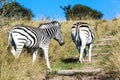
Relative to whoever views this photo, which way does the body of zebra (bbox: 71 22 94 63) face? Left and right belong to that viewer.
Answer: facing away from the viewer and to the right of the viewer

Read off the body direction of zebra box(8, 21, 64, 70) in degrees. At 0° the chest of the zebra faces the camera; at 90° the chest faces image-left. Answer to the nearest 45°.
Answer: approximately 270°

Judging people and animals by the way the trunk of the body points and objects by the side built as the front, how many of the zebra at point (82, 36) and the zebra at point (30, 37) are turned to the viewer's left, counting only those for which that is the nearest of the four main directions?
0

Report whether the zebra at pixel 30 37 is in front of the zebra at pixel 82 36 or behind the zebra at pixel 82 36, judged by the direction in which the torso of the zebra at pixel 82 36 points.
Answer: behind

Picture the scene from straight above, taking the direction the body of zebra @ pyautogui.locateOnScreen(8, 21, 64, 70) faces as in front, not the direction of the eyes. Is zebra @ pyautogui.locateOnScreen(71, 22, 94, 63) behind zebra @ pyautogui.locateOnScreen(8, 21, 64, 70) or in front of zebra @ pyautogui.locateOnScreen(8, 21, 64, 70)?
in front
